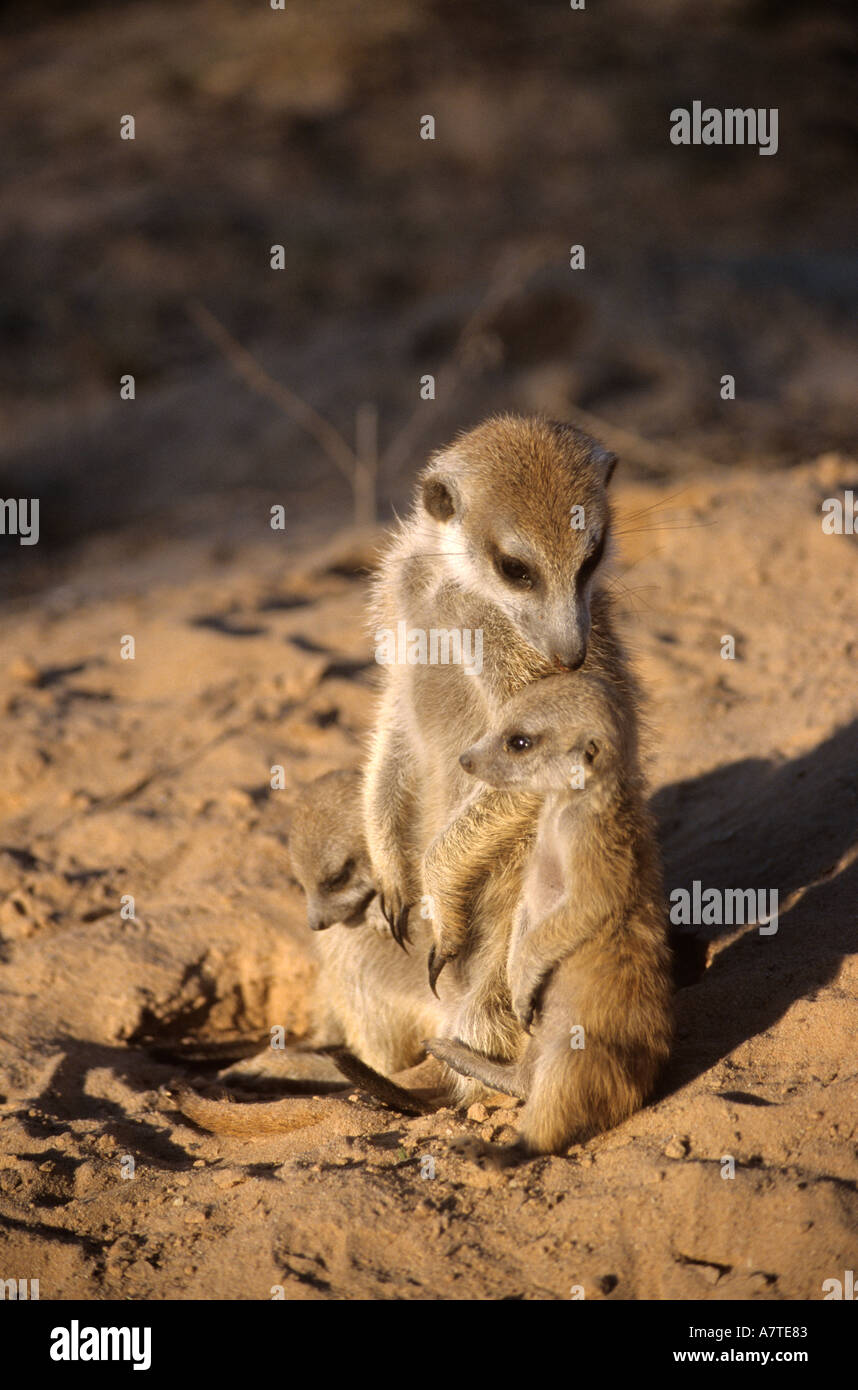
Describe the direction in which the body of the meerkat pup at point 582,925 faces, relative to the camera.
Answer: to the viewer's left

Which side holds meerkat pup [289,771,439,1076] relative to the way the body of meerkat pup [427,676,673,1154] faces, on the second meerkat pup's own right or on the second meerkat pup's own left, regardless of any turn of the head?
on the second meerkat pup's own right
